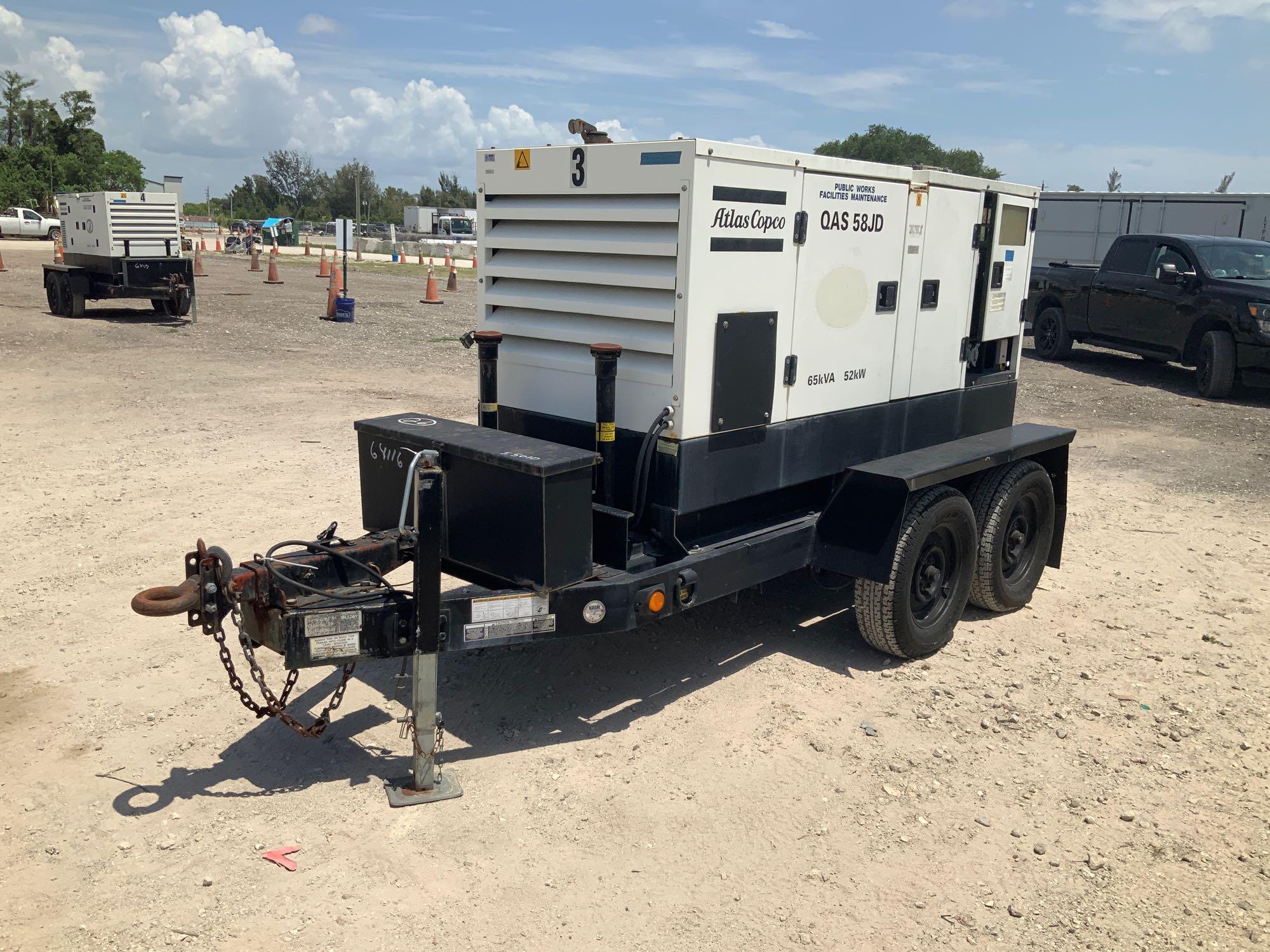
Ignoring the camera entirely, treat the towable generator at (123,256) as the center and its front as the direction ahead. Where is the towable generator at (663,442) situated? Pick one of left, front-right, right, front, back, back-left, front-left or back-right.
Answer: front-right

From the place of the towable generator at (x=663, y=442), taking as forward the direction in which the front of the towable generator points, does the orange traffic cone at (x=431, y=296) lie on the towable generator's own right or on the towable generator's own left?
on the towable generator's own right

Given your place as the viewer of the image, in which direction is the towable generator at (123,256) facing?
facing the viewer and to the right of the viewer

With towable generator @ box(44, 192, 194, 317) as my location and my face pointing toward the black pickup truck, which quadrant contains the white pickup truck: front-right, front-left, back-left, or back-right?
back-left

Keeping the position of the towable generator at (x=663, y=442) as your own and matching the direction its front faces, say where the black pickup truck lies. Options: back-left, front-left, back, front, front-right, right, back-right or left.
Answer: back

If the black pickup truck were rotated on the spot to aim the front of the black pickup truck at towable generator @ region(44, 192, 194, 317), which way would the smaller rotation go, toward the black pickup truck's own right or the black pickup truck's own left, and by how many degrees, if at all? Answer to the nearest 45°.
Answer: approximately 135° to the black pickup truck's own right

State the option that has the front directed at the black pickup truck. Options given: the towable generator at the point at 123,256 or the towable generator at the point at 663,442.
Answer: the towable generator at the point at 123,256

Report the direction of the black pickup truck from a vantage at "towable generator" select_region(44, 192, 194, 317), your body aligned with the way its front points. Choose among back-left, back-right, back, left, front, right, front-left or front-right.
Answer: front
